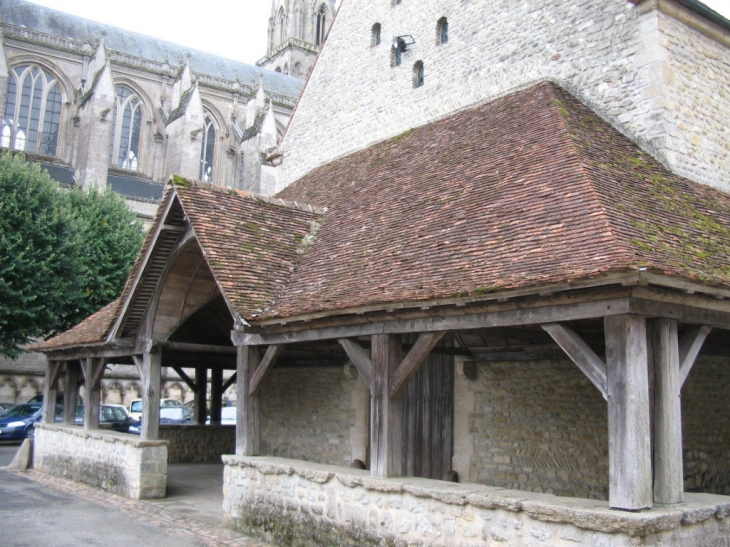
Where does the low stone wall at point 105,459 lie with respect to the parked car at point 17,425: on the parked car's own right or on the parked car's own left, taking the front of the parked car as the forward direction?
on the parked car's own left

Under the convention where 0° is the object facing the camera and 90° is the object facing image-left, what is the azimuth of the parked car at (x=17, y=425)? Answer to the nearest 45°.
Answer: approximately 45°

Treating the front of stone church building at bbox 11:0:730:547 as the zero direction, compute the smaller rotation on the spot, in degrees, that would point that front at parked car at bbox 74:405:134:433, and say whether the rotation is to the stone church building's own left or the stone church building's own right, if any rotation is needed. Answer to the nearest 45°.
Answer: approximately 90° to the stone church building's own right

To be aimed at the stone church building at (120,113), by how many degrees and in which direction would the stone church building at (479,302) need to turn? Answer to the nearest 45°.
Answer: approximately 90° to its right

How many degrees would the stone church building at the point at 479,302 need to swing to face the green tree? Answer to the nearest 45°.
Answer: approximately 90° to its right

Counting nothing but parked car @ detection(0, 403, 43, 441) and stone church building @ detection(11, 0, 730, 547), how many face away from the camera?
0
